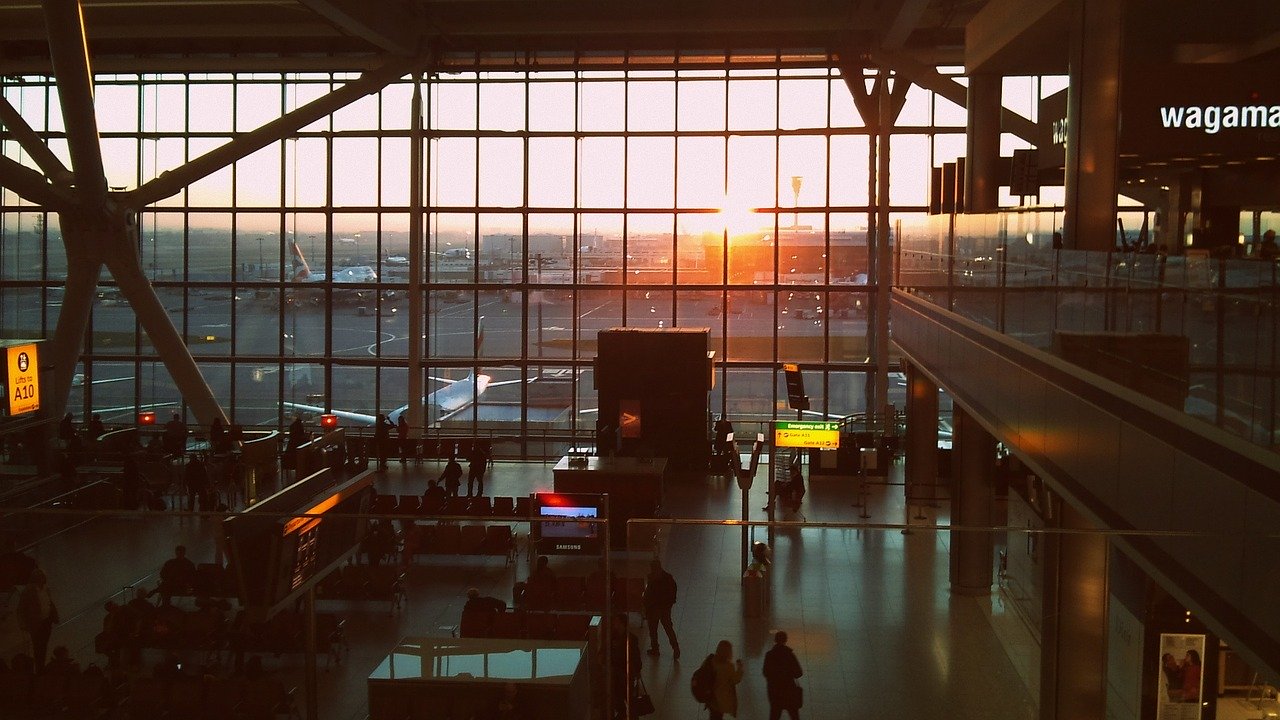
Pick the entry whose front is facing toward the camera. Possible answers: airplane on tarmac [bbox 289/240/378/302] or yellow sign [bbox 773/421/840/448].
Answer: the yellow sign

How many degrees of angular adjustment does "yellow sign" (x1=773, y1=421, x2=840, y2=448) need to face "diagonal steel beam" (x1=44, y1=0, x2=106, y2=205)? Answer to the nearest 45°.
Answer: approximately 90° to its right

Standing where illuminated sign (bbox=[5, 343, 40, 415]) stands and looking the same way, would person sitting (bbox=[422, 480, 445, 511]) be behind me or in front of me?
in front

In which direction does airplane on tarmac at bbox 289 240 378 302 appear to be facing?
to the viewer's right

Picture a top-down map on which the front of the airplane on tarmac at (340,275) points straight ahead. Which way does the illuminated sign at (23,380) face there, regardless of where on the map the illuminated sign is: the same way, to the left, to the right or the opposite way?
to the right

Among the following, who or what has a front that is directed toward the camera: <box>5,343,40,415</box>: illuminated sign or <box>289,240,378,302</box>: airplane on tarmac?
the illuminated sign

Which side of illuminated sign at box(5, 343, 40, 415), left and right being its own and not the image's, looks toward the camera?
front

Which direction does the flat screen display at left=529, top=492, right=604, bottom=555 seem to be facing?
toward the camera

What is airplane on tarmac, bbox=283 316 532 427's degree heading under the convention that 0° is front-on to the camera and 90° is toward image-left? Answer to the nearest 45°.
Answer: approximately 45°

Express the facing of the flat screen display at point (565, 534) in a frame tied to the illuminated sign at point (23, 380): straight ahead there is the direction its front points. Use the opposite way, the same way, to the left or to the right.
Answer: the same way

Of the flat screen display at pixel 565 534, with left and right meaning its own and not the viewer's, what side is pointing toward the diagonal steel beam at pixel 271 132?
back

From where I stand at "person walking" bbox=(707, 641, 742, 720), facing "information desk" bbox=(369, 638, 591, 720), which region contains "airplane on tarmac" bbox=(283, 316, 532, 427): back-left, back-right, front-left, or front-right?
front-right

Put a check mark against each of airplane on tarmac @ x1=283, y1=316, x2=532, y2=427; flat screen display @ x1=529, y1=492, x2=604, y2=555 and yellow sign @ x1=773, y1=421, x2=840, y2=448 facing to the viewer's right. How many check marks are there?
0

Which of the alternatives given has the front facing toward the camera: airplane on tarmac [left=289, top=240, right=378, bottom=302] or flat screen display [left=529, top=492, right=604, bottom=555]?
the flat screen display
